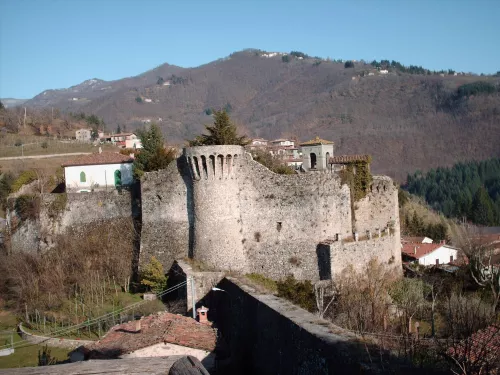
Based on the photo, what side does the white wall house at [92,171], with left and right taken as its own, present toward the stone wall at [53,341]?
front

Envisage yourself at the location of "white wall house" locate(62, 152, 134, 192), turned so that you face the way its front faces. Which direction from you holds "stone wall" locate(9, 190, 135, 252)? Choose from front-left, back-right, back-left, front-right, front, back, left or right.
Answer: front

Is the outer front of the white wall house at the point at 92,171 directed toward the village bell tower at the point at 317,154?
no

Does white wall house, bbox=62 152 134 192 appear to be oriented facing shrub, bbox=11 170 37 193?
no

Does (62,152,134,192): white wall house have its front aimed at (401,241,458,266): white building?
no

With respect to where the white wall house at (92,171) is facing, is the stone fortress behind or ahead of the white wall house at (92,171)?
ahead

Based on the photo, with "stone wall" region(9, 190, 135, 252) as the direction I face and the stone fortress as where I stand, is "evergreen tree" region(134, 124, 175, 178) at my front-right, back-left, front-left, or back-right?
front-right

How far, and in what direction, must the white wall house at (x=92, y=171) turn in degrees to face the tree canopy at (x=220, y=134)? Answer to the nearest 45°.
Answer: approximately 45° to its left

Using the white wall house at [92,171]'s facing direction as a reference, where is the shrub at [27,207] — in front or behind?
in front

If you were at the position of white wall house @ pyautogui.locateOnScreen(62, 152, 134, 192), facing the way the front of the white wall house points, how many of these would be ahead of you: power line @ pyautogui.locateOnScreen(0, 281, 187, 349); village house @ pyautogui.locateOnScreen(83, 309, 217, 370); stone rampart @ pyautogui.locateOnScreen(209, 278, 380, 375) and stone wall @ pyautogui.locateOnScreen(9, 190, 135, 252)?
4

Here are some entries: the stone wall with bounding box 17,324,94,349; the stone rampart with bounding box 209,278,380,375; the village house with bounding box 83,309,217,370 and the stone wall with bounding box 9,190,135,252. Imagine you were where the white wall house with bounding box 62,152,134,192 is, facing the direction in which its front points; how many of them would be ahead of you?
4

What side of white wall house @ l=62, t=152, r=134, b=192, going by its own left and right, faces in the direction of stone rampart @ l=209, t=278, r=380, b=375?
front

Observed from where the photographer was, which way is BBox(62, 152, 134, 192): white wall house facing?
facing the viewer

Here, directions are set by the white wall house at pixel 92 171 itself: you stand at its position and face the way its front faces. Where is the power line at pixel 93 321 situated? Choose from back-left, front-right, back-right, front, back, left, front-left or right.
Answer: front

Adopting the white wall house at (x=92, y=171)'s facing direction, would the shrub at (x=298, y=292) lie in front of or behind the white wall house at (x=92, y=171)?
in front

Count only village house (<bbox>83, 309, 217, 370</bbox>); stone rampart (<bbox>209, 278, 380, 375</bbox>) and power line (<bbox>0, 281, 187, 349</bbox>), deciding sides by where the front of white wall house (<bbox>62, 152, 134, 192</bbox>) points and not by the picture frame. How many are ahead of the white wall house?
3
